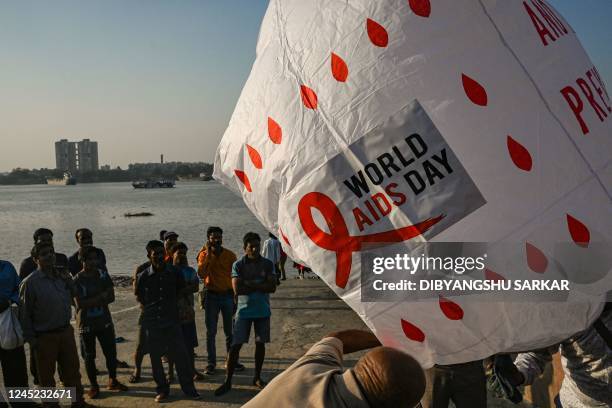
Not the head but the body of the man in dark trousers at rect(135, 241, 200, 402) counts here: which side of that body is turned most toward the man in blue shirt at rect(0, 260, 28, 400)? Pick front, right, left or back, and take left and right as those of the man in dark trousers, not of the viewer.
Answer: right

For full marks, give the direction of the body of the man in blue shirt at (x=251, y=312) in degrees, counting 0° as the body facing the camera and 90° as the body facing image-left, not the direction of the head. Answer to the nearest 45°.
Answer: approximately 0°

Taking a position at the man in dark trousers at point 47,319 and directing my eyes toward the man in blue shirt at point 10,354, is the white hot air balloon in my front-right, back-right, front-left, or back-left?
back-left

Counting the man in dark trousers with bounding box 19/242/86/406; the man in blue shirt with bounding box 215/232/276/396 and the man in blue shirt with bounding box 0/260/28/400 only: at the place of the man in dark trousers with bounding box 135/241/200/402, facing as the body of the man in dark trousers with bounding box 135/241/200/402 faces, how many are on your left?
1

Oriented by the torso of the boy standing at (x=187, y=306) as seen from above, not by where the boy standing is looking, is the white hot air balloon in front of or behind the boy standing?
in front

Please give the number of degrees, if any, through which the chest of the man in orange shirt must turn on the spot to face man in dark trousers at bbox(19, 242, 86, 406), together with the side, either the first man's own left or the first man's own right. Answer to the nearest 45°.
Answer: approximately 45° to the first man's own right

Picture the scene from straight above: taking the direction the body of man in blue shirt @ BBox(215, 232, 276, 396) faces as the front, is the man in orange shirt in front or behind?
behind

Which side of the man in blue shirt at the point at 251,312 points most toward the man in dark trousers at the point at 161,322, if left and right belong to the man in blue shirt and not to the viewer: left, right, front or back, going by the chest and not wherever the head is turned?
right

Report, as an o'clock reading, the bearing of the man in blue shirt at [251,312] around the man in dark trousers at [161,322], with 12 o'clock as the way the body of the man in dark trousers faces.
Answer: The man in blue shirt is roughly at 9 o'clock from the man in dark trousers.
